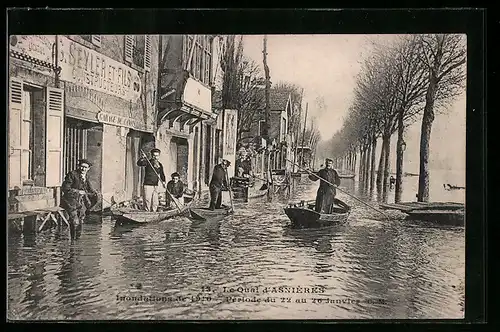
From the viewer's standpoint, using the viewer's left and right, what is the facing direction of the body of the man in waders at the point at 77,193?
facing the viewer and to the right of the viewer

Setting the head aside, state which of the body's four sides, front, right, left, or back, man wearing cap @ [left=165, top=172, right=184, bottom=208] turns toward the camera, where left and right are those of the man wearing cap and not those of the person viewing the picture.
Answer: front
